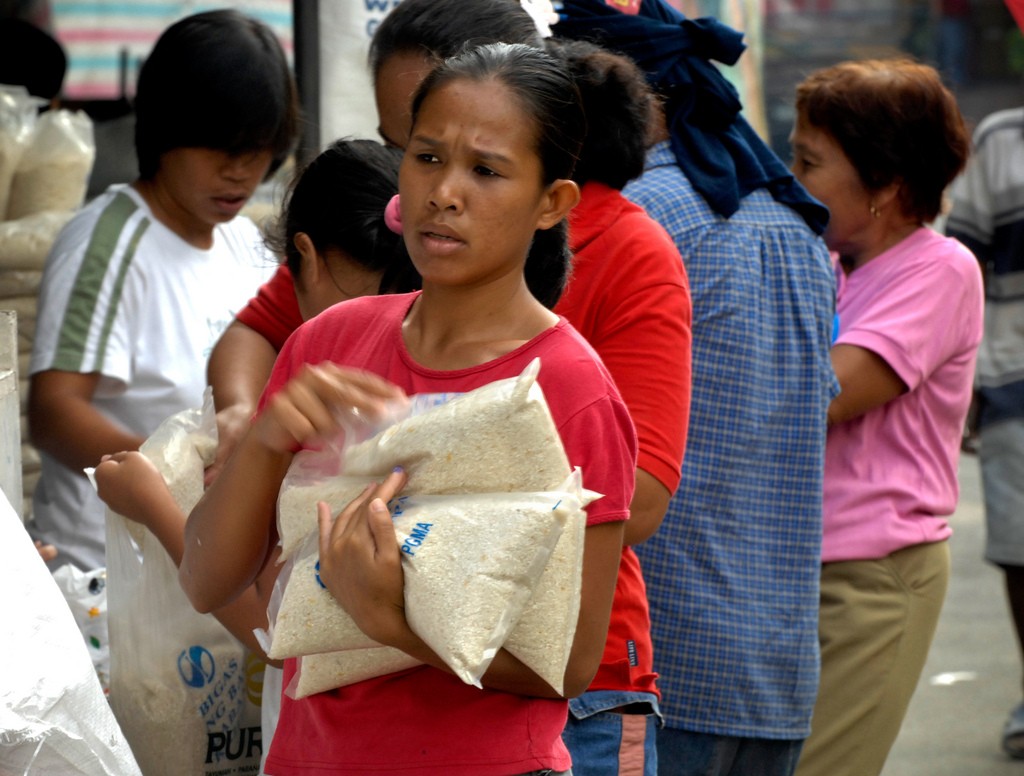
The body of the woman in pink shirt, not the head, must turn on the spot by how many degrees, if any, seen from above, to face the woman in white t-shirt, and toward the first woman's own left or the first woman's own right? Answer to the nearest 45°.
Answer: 0° — they already face them

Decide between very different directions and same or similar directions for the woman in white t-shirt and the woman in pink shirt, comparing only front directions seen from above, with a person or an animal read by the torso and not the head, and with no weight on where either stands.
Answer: very different directions

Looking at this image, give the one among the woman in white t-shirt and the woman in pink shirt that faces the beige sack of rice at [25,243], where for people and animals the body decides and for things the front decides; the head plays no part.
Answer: the woman in pink shirt

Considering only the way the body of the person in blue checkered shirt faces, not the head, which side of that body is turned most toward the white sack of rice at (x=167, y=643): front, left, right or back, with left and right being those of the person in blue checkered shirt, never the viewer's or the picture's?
left

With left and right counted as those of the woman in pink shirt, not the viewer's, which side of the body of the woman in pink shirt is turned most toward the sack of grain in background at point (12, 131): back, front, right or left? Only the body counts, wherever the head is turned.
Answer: front

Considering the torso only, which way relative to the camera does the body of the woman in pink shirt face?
to the viewer's left

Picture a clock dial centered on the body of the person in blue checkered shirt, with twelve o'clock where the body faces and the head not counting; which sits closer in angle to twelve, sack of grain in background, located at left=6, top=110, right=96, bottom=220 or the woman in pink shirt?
the sack of grain in background

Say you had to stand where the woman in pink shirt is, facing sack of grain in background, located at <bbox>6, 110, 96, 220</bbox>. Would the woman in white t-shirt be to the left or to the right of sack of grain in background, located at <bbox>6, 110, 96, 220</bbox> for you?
left

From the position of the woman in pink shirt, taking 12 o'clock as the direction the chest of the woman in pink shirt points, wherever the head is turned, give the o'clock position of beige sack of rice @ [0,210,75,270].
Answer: The beige sack of rice is roughly at 12 o'clock from the woman in pink shirt.

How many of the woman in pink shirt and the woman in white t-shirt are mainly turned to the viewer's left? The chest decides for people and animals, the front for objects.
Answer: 1

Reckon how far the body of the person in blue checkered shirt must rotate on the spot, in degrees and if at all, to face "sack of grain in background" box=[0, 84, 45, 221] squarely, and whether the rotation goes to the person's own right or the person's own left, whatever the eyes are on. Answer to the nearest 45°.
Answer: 0° — they already face it

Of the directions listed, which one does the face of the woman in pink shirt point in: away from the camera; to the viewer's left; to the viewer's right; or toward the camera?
to the viewer's left

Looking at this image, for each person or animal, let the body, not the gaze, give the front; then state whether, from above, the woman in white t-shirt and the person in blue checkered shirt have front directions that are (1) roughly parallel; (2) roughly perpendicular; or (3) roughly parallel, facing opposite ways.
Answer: roughly parallel, facing opposite ways

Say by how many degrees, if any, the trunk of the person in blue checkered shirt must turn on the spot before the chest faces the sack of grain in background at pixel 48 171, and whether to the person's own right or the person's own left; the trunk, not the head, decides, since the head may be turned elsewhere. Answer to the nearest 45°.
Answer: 0° — they already face it

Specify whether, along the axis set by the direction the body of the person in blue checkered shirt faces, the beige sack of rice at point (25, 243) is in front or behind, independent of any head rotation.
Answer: in front

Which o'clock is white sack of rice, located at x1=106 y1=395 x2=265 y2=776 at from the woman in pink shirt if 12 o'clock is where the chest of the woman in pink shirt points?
The white sack of rice is roughly at 10 o'clock from the woman in pink shirt.
